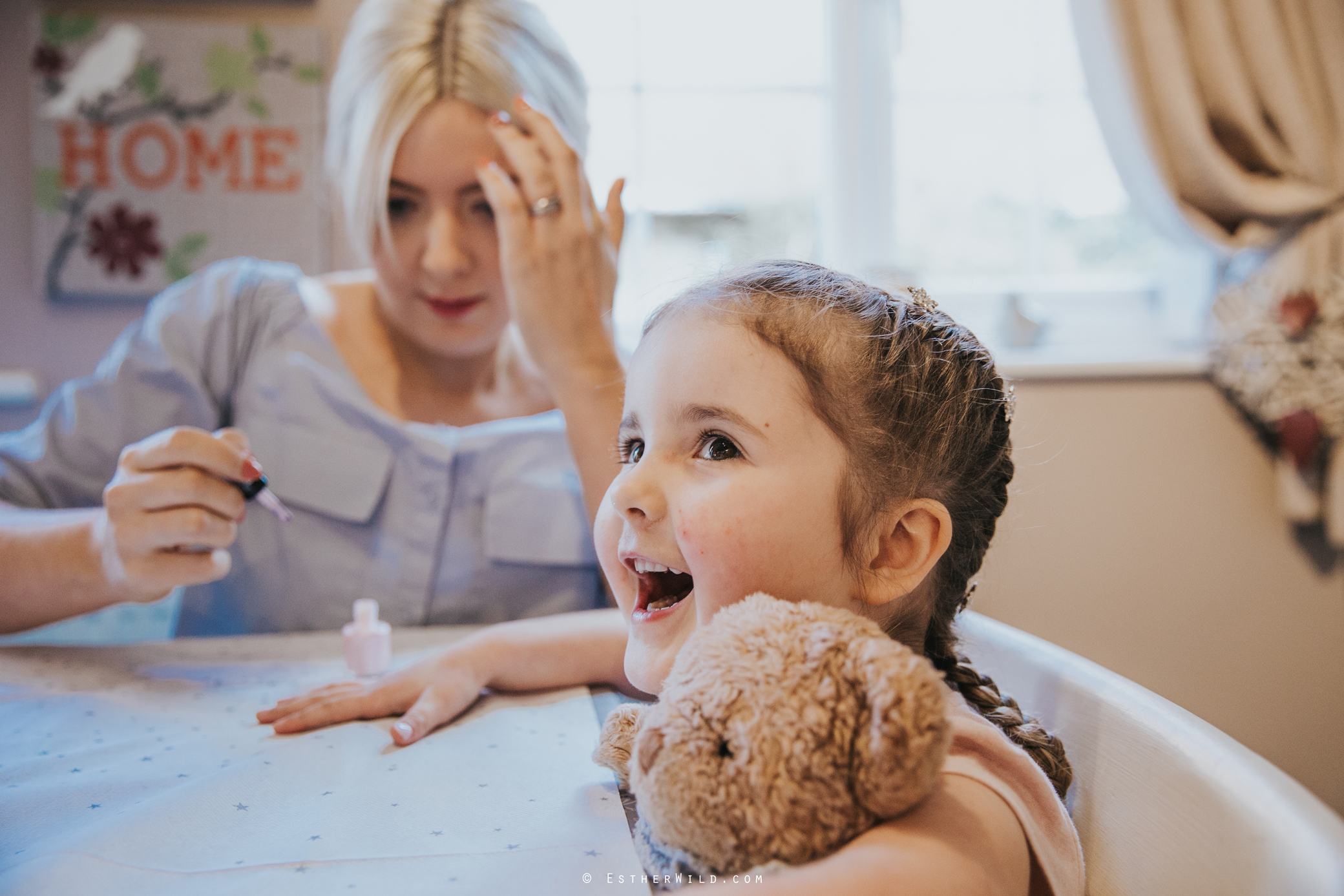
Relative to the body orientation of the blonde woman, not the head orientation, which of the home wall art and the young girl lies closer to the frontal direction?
the young girl

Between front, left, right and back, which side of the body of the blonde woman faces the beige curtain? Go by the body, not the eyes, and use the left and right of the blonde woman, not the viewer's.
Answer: left

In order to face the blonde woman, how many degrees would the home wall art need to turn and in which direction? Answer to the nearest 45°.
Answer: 0° — it already faces them

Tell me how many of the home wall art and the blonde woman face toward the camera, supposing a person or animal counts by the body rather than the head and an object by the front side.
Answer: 2

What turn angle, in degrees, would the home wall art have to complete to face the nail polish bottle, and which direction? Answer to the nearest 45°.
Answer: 0° — it already faces it
